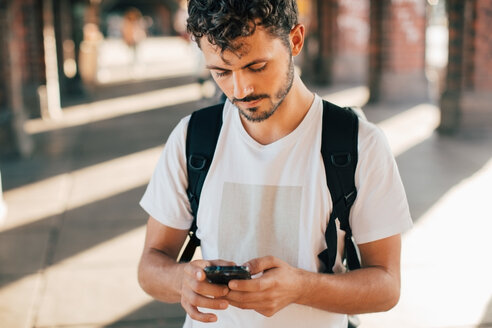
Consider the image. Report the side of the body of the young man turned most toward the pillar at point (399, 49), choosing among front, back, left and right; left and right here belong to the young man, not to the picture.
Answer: back

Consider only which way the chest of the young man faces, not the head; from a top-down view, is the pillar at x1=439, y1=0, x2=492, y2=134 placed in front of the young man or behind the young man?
behind

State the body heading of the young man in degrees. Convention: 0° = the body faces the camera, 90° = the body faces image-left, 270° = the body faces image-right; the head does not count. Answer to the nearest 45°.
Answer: approximately 0°

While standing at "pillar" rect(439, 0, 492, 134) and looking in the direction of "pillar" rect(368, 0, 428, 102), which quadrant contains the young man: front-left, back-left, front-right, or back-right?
back-left
